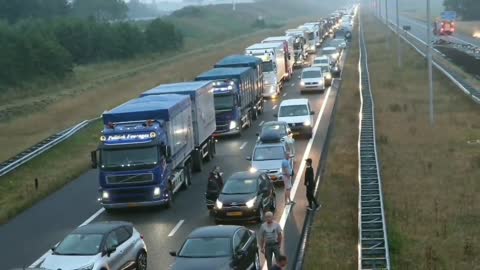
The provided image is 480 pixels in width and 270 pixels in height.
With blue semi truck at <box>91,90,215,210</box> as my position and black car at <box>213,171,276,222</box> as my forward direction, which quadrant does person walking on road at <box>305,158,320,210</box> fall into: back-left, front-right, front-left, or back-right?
front-left

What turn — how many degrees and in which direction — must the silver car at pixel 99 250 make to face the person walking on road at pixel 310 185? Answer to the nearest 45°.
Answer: approximately 180°

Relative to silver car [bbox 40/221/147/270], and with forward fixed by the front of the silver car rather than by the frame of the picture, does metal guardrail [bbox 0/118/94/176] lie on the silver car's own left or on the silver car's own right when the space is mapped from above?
on the silver car's own right

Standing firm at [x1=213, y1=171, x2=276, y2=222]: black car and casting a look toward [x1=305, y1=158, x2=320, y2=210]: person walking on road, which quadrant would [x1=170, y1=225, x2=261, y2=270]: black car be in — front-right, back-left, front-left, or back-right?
back-right

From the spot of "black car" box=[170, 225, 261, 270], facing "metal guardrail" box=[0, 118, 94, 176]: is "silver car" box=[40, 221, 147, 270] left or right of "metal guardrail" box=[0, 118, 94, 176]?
left

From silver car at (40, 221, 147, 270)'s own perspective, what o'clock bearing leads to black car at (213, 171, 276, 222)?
The black car is roughly at 6 o'clock from the silver car.

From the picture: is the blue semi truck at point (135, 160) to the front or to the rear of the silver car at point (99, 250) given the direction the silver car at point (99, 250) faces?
to the rear

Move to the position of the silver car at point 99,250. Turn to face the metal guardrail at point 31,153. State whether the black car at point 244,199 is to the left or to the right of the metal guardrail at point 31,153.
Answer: right

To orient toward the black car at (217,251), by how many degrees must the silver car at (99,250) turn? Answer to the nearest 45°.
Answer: approximately 90° to its left

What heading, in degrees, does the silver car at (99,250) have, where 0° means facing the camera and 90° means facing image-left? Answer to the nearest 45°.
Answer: approximately 45°
